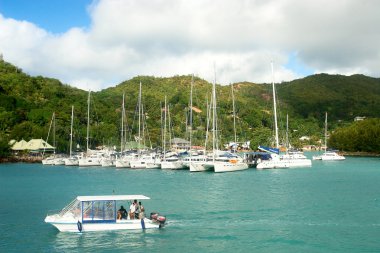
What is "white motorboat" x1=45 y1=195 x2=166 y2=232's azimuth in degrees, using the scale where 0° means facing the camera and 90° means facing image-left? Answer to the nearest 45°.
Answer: approximately 90°
